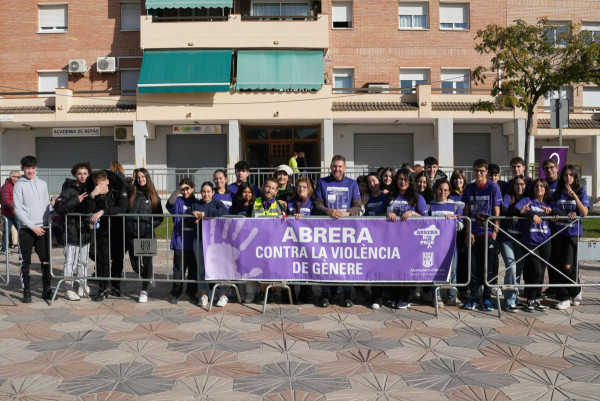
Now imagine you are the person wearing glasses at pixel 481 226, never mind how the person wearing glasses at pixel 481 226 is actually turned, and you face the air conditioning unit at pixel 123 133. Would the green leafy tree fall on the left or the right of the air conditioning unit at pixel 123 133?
right

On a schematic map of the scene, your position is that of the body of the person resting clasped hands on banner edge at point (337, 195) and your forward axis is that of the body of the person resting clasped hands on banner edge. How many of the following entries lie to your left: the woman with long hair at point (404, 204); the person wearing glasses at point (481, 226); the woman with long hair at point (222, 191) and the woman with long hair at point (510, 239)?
3

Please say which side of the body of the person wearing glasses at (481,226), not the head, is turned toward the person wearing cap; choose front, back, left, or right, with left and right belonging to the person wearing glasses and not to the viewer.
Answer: right

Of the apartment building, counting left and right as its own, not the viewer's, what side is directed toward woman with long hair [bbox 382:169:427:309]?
front

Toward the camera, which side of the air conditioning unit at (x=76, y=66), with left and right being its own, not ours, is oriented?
front

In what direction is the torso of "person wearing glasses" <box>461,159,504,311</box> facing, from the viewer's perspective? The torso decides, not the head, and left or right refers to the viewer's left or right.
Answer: facing the viewer

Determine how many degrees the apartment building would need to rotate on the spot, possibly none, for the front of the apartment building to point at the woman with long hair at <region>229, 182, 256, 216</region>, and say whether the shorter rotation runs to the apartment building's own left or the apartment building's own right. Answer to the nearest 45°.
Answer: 0° — it already faces them

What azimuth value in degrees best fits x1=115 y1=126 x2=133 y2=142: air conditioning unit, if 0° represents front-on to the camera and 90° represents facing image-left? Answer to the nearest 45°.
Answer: approximately 0°

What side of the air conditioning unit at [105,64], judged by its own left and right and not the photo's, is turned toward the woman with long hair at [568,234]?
front

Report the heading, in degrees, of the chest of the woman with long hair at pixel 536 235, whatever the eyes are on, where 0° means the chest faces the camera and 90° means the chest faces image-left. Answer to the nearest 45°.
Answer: approximately 0°

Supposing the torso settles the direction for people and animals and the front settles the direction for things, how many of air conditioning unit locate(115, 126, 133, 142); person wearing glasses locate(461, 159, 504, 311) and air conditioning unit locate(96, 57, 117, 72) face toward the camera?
3
